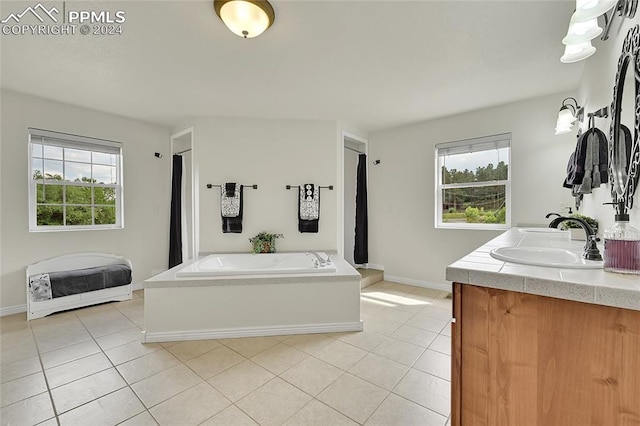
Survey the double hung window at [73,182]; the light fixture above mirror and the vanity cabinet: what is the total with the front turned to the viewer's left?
2

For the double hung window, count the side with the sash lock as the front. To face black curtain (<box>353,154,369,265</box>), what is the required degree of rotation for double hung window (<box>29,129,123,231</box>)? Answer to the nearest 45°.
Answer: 0° — it already faces it

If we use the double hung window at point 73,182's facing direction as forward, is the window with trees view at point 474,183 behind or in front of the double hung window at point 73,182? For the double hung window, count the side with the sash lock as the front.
in front

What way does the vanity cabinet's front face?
to the viewer's left

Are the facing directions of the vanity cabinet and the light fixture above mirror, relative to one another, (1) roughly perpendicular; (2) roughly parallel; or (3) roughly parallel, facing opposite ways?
roughly parallel

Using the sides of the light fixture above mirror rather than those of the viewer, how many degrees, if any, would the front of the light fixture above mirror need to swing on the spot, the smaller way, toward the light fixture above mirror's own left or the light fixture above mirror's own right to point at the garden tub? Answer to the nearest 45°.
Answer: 0° — it already faces it

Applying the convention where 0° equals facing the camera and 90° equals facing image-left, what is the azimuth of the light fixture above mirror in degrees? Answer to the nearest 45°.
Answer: approximately 90°

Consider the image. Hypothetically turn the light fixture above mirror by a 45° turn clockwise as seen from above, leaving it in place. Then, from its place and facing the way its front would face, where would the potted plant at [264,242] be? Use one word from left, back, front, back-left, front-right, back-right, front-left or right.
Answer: front-left

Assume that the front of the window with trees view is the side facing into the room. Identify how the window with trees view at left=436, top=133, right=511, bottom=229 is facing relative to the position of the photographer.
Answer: facing the viewer and to the left of the viewer

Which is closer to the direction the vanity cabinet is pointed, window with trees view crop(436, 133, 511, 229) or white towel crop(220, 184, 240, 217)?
the white towel

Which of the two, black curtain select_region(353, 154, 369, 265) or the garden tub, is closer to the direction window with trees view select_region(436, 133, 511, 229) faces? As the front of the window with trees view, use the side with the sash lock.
the garden tub

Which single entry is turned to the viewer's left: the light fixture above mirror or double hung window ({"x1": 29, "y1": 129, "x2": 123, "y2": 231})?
the light fixture above mirror

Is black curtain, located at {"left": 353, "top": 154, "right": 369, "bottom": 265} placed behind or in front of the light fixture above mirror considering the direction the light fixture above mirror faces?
in front

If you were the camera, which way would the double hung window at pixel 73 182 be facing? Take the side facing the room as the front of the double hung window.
facing the viewer and to the right of the viewer

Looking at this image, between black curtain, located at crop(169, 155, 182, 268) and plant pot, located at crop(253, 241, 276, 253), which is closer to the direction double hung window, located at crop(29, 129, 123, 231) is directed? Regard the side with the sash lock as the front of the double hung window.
the plant pot
